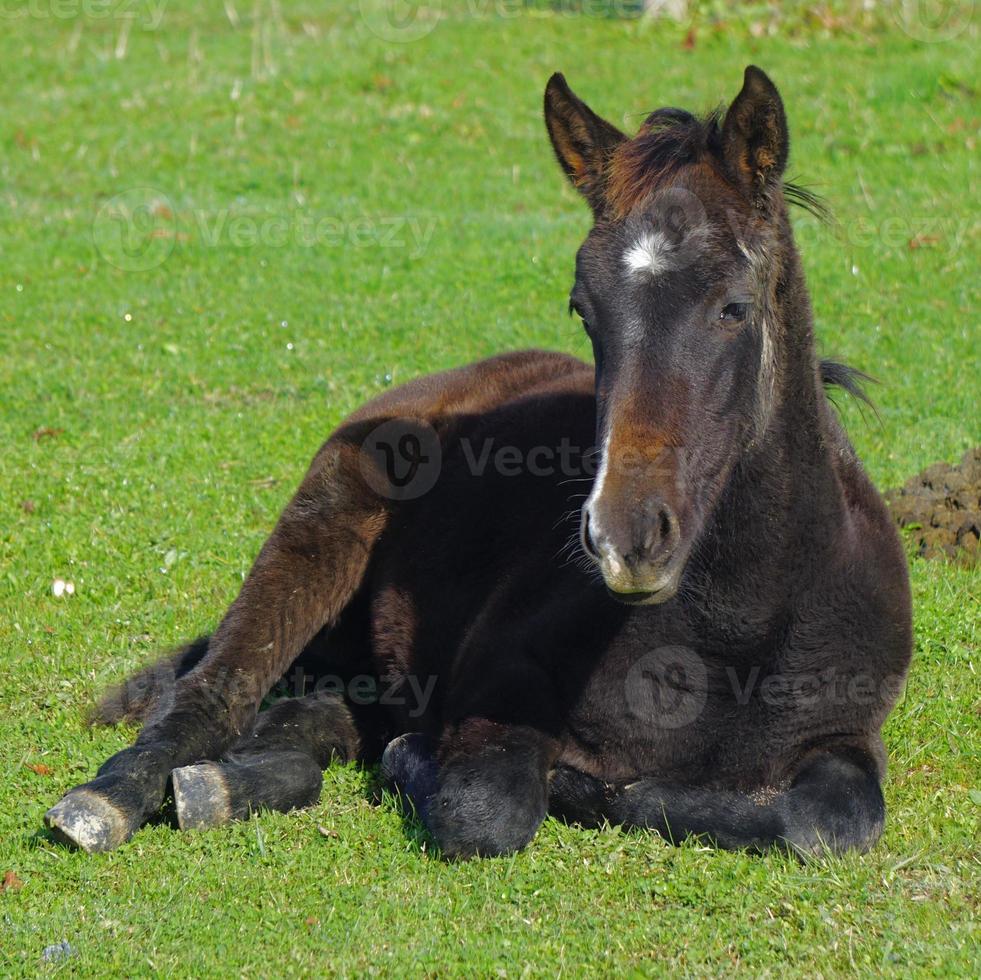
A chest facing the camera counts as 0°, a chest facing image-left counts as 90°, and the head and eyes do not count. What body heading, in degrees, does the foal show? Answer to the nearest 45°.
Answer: approximately 315°

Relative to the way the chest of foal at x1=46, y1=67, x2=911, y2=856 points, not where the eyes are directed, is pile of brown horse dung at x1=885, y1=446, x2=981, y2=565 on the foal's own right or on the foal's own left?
on the foal's own left
